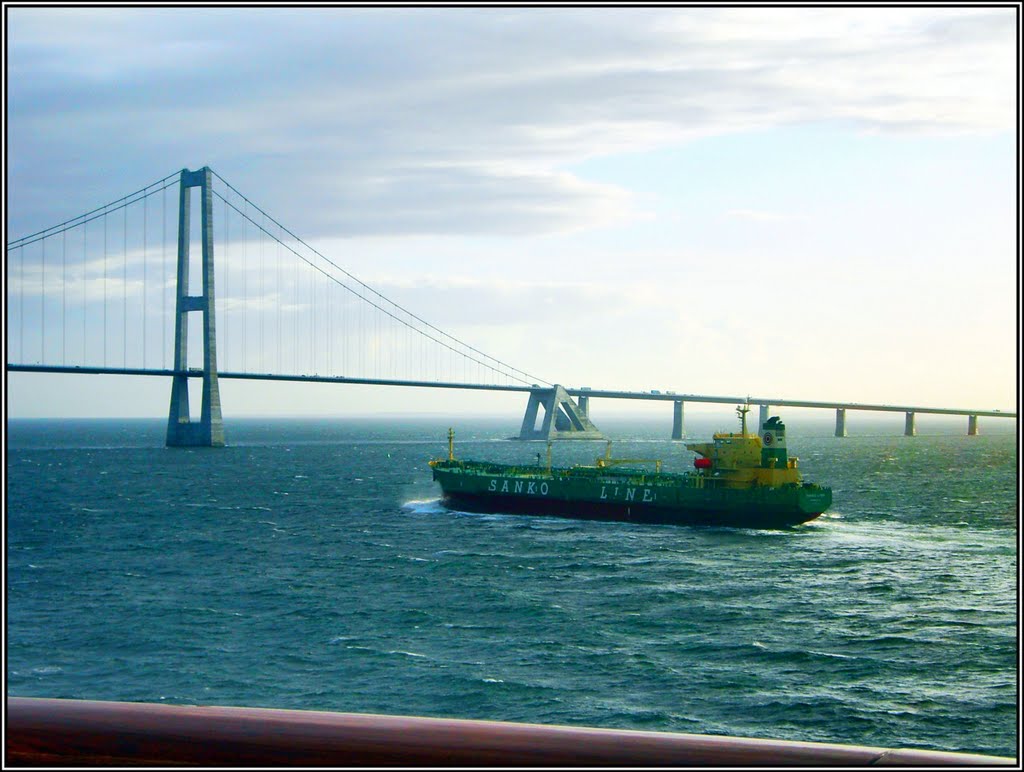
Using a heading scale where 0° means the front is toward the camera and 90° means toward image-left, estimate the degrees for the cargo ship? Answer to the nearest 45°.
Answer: approximately 135°
